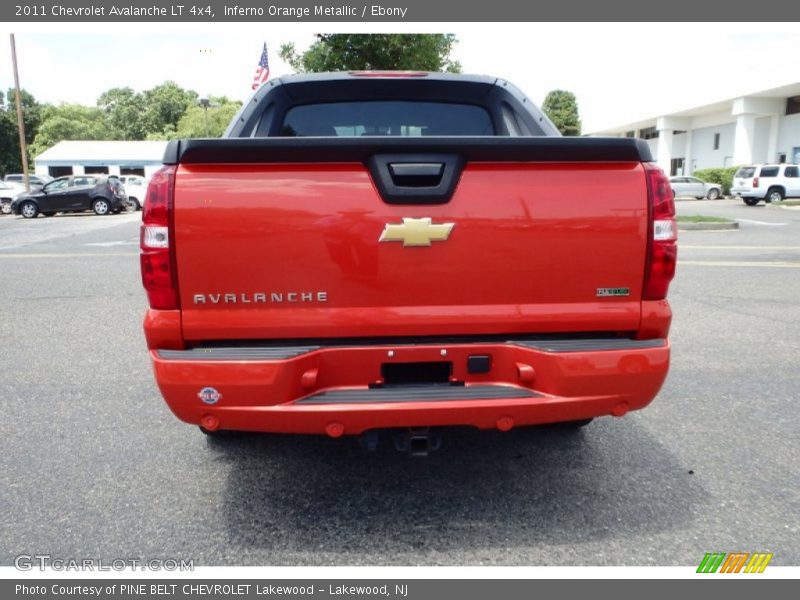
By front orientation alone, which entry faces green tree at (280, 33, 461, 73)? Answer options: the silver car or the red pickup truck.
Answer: the red pickup truck

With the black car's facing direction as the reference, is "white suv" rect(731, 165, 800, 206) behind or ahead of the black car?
behind

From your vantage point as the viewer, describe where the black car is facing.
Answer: facing to the left of the viewer

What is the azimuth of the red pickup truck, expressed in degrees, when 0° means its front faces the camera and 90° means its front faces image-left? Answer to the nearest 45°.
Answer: approximately 180°

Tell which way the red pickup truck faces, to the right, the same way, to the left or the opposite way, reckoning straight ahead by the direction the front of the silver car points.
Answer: to the left

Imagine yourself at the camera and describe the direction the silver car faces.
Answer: facing to the right of the viewer

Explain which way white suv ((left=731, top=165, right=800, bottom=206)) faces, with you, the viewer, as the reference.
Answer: facing away from the viewer and to the right of the viewer
